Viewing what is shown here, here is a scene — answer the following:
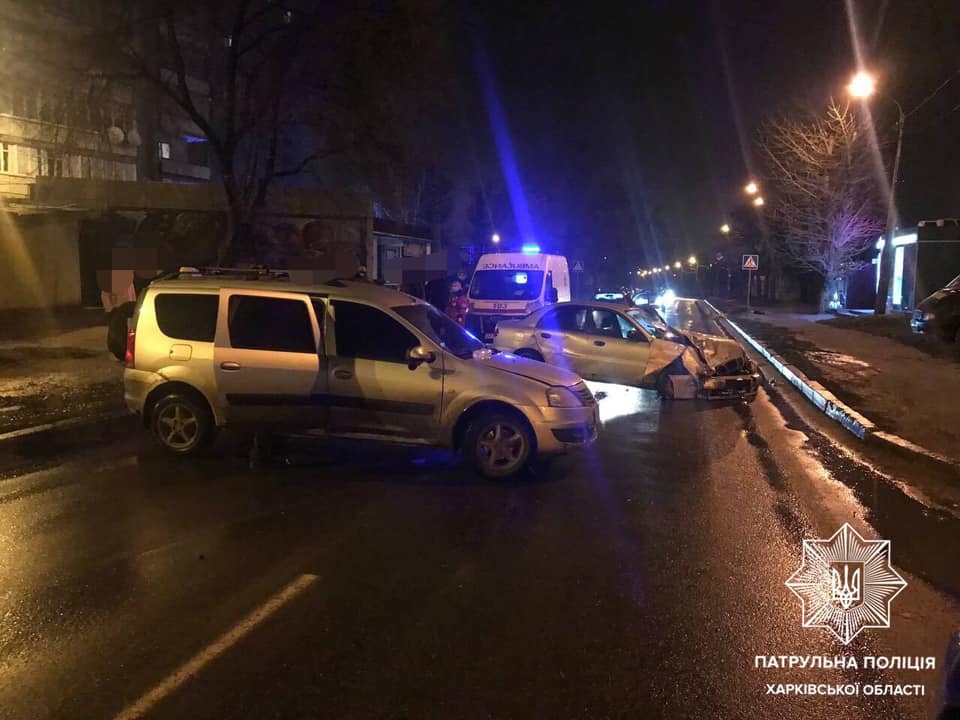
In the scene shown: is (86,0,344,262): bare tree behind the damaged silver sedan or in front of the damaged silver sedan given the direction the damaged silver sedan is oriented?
behind

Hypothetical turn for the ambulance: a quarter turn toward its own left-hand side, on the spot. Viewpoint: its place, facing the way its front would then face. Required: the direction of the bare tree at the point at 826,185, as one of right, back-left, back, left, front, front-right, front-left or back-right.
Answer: front-left

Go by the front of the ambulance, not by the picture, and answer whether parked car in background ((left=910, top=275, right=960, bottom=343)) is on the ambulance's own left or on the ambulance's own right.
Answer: on the ambulance's own left

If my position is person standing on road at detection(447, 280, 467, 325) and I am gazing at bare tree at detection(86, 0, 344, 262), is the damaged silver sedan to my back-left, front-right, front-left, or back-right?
back-left

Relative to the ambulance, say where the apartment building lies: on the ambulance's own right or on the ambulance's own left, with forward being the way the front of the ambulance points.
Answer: on the ambulance's own right

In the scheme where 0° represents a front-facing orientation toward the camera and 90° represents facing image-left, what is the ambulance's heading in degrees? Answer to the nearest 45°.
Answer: approximately 0°

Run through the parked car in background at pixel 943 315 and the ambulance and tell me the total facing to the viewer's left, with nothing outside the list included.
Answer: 1

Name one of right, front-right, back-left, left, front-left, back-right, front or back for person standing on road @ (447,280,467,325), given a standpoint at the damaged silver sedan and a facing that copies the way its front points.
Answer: back

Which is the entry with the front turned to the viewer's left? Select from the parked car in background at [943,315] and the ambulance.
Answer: the parked car in background

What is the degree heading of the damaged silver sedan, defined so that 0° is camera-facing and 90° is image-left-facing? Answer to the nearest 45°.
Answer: approximately 315°
